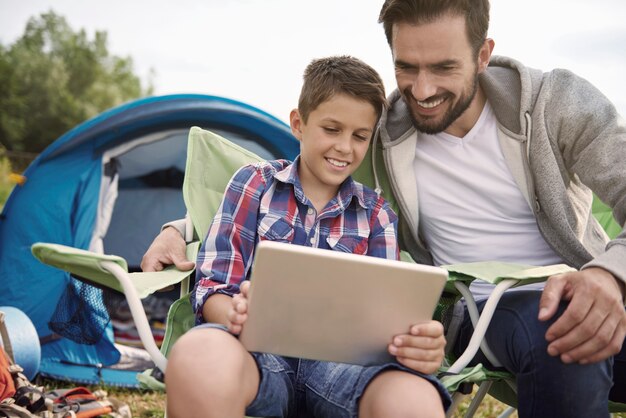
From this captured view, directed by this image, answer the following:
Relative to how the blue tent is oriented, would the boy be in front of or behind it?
in front

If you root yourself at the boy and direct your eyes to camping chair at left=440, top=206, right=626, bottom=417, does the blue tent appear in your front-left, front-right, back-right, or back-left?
back-left

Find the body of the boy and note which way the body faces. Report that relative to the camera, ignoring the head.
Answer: toward the camera

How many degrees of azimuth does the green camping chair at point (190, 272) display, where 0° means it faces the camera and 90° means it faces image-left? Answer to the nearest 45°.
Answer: approximately 0°

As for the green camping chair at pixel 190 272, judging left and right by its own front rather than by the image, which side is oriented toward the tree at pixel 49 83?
back

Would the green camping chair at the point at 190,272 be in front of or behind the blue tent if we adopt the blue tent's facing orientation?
in front

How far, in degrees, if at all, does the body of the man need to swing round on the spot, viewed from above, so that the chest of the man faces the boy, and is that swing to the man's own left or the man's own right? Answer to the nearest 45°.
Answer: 0° — they already face them

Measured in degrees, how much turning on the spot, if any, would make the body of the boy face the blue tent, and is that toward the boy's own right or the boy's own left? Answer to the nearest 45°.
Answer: approximately 135° to the boy's own right

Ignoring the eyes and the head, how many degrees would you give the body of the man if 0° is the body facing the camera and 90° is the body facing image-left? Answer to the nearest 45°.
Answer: approximately 45°

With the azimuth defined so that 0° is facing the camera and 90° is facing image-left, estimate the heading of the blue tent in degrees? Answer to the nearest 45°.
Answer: approximately 315°
